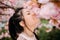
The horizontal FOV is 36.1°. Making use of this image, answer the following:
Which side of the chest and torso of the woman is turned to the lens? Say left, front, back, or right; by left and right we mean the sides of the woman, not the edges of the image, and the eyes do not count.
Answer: right

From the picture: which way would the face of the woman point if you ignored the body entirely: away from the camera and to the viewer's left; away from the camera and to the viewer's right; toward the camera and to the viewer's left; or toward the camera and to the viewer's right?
toward the camera and to the viewer's right
